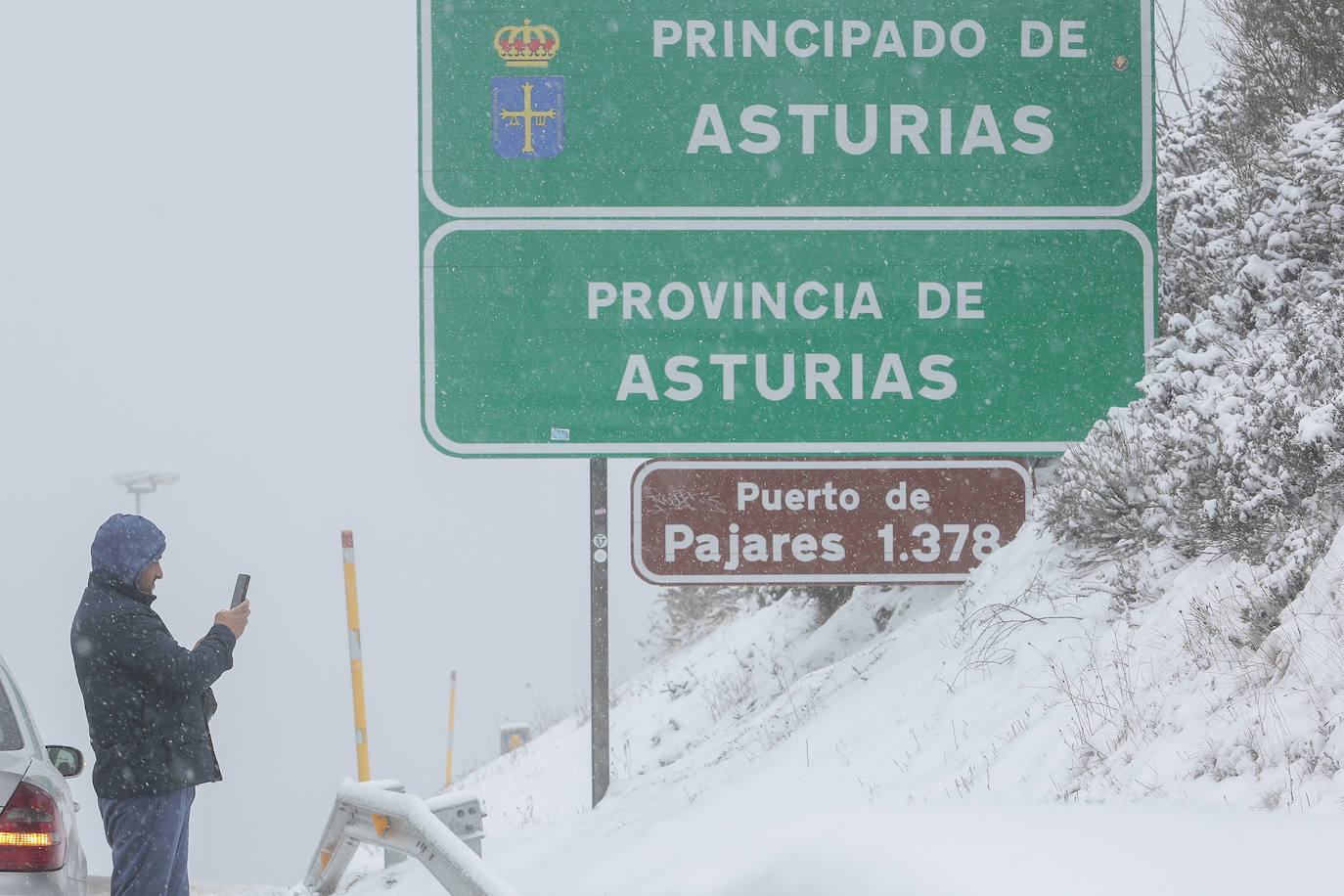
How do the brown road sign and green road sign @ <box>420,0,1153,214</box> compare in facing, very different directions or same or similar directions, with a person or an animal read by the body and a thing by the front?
same or similar directions

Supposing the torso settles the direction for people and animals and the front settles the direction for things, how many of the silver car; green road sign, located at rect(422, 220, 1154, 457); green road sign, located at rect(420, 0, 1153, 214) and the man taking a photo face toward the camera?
2

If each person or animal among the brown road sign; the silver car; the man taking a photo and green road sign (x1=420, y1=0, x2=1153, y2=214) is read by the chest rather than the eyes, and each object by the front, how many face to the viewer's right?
1

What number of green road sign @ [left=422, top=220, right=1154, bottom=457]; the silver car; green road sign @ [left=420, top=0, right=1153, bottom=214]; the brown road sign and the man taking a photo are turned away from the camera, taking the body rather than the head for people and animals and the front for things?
1

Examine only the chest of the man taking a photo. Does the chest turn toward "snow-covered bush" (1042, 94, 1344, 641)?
yes

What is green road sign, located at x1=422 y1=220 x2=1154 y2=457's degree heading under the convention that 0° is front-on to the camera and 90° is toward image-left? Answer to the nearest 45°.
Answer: approximately 0°

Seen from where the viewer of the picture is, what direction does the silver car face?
facing away from the viewer

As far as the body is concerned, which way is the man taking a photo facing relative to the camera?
to the viewer's right

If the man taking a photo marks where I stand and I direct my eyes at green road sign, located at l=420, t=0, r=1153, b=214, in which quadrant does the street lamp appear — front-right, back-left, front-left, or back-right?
front-left

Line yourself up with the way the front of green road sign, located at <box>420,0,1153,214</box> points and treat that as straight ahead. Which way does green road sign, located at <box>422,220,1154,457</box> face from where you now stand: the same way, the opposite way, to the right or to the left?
the same way

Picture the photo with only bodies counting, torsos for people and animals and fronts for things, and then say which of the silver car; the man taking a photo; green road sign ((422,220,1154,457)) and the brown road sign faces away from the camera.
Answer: the silver car

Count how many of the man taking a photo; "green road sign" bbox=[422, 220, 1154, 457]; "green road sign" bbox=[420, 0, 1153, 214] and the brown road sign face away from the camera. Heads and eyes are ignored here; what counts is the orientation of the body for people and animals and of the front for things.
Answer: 0

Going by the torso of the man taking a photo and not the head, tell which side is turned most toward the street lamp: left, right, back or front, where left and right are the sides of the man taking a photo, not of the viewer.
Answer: left

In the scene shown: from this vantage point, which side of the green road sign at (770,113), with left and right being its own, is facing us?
front

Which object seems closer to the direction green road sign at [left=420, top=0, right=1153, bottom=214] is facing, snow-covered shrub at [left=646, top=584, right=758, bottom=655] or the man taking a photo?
the man taking a photo

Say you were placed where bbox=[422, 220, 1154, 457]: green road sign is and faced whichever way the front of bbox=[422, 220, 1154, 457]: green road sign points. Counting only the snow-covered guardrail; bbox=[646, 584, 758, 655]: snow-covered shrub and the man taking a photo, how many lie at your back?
1
